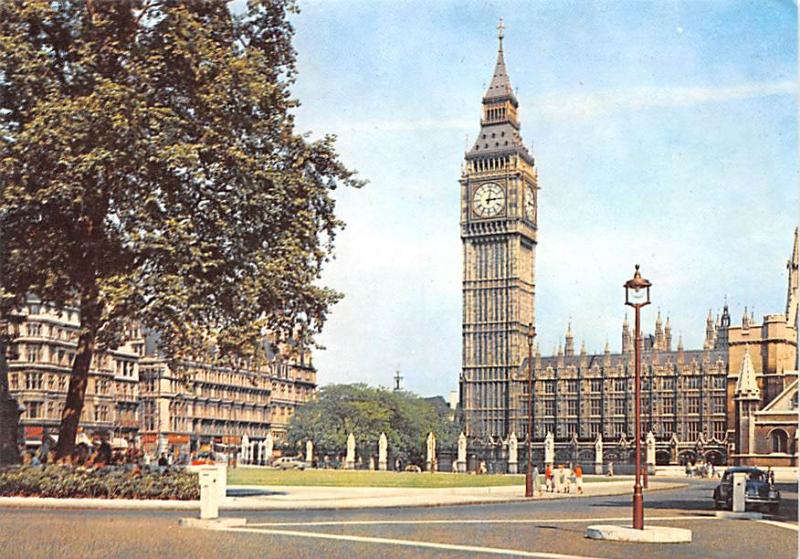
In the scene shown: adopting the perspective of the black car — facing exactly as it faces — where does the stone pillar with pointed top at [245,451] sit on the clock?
The stone pillar with pointed top is roughly at 4 o'clock from the black car.

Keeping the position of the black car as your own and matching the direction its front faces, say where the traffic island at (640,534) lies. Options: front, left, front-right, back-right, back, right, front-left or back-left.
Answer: front-right

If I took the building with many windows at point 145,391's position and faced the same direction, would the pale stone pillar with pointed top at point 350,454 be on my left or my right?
on my left

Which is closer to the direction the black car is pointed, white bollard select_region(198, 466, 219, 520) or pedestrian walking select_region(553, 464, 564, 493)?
the white bollard

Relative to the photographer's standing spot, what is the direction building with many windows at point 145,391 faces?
facing the viewer and to the right of the viewer
